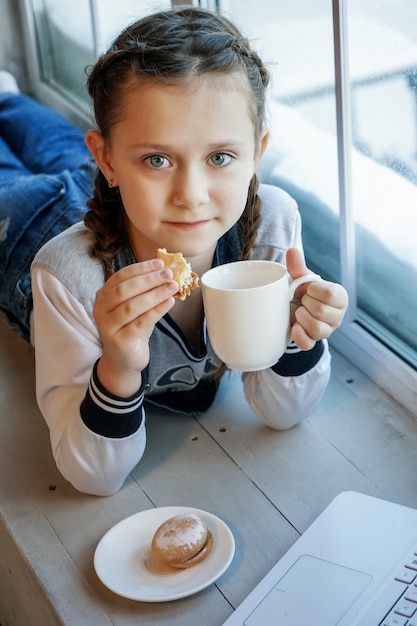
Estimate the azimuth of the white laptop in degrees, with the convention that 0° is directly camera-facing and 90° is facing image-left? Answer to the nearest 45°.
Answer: approximately 135°

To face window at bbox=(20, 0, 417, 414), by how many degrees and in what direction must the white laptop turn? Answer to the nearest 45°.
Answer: approximately 45° to its right
